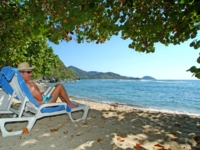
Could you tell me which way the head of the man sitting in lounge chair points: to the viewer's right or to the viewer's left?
to the viewer's right

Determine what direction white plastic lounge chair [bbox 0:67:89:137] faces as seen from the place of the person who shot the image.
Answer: facing away from the viewer and to the right of the viewer
